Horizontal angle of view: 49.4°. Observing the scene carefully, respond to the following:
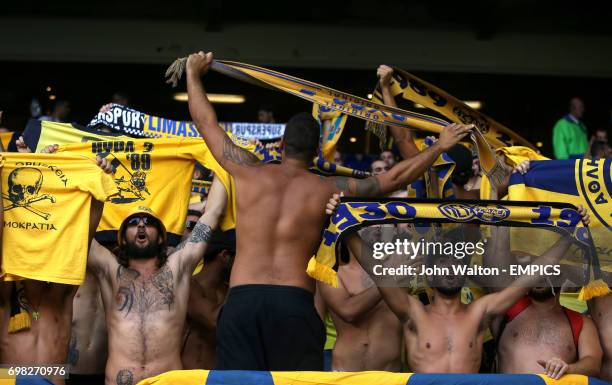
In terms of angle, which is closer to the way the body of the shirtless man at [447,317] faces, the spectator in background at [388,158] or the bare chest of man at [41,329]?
the bare chest of man

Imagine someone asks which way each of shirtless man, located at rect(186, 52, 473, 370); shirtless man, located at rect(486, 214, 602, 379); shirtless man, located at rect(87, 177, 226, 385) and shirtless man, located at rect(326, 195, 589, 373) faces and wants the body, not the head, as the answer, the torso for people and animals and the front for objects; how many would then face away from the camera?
1

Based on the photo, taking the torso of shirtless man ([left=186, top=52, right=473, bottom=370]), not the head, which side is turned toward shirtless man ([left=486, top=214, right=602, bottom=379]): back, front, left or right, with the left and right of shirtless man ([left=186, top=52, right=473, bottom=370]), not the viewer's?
right

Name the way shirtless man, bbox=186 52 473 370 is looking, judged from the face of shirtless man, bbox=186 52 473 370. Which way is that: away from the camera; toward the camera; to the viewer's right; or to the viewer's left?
away from the camera

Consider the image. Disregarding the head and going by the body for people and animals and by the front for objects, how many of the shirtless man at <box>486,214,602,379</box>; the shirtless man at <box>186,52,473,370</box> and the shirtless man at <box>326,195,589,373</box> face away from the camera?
1

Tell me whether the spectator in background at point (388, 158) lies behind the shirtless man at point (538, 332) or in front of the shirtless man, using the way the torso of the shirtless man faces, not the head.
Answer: behind

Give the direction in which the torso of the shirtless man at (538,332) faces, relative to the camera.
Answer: toward the camera

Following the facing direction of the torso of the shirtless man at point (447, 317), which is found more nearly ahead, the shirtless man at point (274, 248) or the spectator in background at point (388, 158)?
the shirtless man

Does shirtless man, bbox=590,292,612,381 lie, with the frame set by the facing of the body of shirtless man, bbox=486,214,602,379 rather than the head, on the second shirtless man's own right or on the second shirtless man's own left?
on the second shirtless man's own left

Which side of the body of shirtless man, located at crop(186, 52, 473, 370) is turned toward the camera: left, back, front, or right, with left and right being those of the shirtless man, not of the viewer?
back
